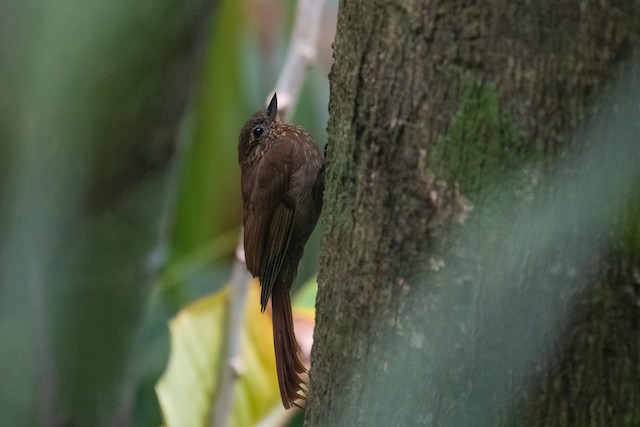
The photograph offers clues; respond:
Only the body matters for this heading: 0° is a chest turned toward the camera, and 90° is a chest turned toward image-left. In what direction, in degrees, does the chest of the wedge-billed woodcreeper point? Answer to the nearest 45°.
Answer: approximately 270°
